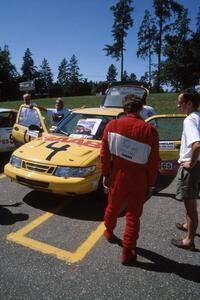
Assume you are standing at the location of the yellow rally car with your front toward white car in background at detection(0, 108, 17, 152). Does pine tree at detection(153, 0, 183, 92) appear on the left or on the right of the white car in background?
right

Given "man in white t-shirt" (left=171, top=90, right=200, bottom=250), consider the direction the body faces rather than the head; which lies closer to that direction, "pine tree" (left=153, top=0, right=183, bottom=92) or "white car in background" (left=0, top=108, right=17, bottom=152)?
the white car in background

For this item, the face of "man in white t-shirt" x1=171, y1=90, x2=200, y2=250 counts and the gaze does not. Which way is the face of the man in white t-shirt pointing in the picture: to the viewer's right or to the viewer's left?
to the viewer's left

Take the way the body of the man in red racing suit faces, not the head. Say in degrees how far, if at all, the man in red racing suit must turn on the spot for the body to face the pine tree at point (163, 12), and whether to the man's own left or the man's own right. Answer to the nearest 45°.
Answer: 0° — they already face it

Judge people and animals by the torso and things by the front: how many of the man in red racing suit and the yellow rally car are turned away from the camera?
1

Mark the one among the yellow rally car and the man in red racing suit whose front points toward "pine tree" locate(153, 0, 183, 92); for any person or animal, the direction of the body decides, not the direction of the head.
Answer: the man in red racing suit

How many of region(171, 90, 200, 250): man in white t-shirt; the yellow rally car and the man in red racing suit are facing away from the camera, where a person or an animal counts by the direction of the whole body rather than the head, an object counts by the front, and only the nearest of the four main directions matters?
1

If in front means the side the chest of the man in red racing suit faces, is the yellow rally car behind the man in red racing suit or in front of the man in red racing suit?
in front

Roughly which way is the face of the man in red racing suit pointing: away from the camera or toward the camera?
away from the camera

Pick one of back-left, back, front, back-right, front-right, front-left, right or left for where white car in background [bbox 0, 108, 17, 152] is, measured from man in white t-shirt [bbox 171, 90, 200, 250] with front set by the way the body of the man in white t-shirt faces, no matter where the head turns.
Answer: front-right

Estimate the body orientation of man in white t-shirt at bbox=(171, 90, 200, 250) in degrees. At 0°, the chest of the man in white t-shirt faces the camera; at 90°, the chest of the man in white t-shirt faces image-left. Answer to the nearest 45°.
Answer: approximately 90°

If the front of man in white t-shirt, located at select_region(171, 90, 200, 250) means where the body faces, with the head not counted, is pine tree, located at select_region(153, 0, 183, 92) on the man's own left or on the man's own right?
on the man's own right

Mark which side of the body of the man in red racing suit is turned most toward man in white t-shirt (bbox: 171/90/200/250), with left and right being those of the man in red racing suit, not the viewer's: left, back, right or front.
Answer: right

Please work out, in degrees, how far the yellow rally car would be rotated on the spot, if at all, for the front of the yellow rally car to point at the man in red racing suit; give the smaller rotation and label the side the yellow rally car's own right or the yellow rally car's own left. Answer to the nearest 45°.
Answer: approximately 90° to the yellow rally car's own left

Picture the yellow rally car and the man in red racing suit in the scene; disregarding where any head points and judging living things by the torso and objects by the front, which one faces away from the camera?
the man in red racing suit

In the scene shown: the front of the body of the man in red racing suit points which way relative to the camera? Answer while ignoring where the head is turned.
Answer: away from the camera

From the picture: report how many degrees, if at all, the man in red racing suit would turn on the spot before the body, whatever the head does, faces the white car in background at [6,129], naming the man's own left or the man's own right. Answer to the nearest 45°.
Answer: approximately 45° to the man's own left
